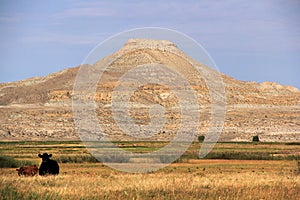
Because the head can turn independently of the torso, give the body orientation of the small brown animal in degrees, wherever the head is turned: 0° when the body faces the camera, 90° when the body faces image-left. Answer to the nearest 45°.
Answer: approximately 90°

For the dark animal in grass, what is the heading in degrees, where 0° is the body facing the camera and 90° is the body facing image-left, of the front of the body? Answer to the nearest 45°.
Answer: approximately 45°

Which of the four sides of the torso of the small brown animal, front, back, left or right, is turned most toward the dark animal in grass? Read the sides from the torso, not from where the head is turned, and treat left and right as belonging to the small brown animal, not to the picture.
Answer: back
